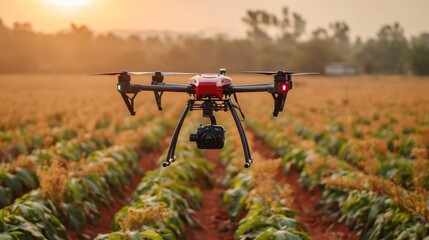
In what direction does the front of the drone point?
toward the camera
